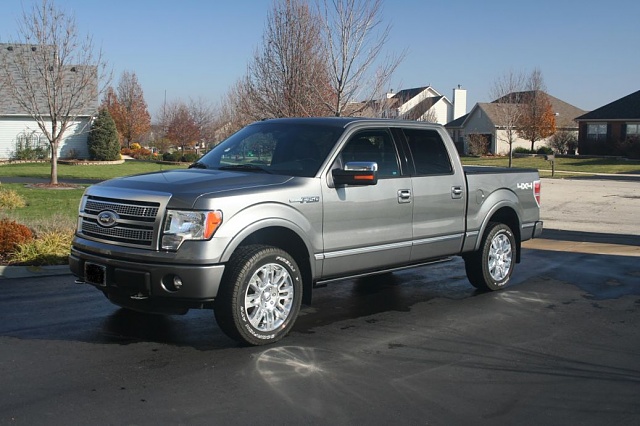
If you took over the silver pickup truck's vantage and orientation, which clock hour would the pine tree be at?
The pine tree is roughly at 4 o'clock from the silver pickup truck.

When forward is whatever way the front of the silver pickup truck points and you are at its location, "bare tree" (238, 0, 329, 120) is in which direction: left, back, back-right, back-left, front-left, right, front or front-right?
back-right
